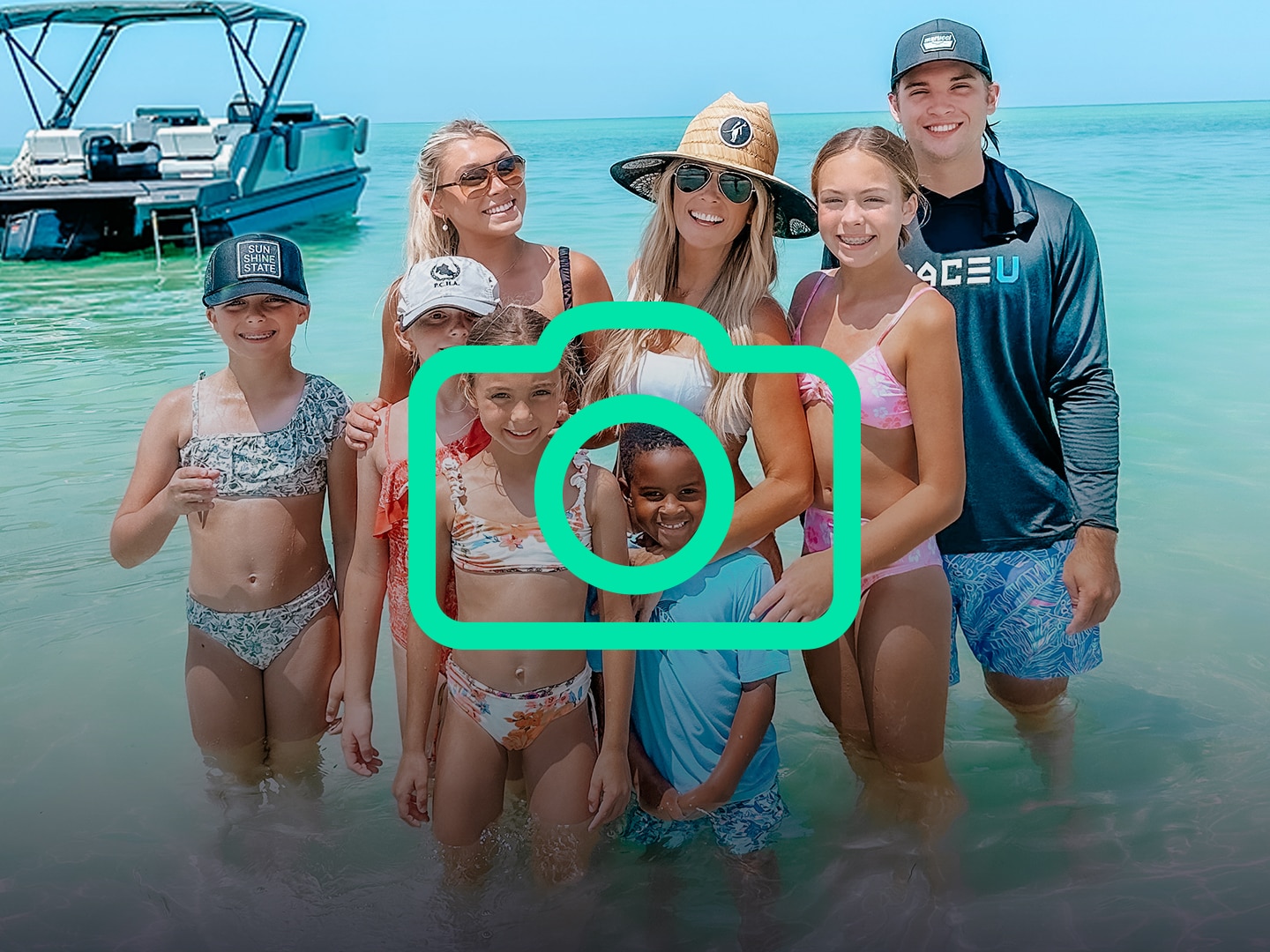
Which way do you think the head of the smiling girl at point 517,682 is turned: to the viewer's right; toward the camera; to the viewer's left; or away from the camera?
toward the camera

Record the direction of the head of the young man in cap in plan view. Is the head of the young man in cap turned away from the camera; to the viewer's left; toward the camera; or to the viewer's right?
toward the camera

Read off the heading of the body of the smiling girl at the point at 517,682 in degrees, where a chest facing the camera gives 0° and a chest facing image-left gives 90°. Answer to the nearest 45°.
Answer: approximately 0°

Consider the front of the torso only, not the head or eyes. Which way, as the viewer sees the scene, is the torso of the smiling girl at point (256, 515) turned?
toward the camera

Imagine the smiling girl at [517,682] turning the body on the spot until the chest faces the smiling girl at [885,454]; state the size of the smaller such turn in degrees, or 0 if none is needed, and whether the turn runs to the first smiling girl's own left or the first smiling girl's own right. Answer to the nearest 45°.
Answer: approximately 90° to the first smiling girl's own left

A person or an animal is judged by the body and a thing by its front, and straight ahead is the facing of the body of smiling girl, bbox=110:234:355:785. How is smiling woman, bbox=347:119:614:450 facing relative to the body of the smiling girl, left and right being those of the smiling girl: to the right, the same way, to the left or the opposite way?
the same way

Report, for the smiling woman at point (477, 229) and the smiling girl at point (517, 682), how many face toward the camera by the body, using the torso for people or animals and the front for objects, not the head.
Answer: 2

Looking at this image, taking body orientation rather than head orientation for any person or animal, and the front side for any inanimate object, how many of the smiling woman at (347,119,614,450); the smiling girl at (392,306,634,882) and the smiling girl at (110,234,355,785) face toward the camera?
3

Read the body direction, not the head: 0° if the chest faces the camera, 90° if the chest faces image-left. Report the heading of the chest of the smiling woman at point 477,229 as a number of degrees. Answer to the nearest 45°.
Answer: approximately 0°

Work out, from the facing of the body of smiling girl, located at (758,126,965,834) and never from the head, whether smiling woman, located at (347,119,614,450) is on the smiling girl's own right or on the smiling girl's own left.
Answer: on the smiling girl's own right

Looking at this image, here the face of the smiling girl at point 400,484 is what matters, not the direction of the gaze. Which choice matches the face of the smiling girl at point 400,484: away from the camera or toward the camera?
toward the camera
